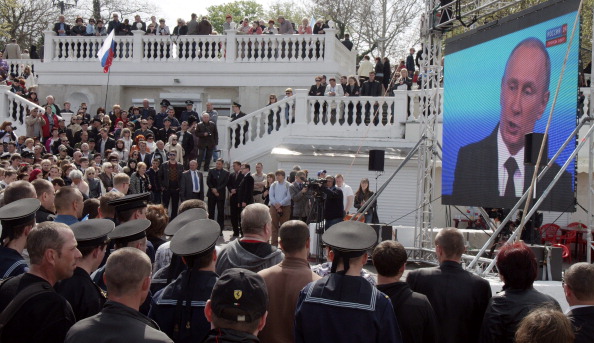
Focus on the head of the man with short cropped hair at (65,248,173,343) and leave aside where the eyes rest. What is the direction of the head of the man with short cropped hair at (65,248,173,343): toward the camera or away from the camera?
away from the camera

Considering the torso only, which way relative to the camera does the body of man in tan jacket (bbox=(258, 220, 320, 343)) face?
away from the camera

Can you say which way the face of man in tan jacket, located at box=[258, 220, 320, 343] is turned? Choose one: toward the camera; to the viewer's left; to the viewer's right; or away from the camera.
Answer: away from the camera

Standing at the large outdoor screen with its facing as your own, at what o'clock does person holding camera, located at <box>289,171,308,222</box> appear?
The person holding camera is roughly at 3 o'clock from the large outdoor screen.

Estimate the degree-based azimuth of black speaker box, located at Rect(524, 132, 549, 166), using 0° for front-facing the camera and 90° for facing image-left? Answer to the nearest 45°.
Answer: approximately 45°

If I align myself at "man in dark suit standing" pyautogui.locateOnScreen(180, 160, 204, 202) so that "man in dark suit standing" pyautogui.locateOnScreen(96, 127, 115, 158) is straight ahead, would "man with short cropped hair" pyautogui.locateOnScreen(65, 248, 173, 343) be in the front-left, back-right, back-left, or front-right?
back-left

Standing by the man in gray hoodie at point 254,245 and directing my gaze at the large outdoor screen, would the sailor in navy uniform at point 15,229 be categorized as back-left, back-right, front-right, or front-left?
back-left

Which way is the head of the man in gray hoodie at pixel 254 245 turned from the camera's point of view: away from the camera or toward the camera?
away from the camera

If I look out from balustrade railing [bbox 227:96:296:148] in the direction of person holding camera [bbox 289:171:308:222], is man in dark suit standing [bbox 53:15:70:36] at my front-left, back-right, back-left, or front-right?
back-right

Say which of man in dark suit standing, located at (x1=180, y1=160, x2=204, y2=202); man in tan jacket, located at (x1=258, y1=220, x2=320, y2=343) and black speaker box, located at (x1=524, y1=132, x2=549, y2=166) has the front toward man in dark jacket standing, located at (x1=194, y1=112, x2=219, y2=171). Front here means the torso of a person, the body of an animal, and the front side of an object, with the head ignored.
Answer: the man in tan jacket

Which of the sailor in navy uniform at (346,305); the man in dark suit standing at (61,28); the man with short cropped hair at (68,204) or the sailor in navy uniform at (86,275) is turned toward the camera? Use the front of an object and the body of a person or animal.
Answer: the man in dark suit standing

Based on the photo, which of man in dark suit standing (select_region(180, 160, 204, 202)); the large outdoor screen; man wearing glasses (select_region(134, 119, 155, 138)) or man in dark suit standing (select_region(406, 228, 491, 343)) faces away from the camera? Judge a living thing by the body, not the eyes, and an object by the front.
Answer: man in dark suit standing (select_region(406, 228, 491, 343))
